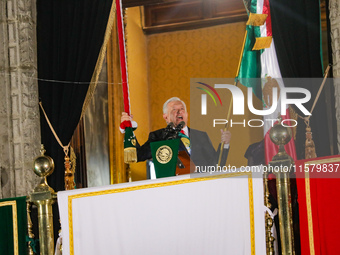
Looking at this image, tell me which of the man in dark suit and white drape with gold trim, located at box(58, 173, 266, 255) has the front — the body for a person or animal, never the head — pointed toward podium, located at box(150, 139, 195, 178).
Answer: the man in dark suit

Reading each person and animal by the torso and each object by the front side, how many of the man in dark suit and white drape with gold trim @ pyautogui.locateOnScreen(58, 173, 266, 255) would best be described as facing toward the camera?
2

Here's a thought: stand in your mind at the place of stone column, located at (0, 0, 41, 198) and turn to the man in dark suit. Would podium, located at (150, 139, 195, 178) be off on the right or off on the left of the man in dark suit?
right

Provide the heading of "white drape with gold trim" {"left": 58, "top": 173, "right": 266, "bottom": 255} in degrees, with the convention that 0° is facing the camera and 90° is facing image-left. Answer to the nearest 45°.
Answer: approximately 0°

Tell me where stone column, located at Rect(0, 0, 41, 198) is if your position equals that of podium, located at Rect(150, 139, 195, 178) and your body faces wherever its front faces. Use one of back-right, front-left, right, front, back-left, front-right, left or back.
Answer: right

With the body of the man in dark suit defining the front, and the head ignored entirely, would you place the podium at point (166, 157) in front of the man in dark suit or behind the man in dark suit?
in front

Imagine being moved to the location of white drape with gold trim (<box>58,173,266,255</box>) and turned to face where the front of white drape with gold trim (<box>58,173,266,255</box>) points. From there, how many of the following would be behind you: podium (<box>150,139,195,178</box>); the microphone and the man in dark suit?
3

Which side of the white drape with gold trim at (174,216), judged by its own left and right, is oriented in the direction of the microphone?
back

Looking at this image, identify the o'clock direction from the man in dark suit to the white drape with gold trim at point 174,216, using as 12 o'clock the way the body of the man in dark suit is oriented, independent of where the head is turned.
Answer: The white drape with gold trim is roughly at 12 o'clock from the man in dark suit.

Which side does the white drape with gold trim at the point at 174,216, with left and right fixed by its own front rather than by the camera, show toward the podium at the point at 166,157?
back

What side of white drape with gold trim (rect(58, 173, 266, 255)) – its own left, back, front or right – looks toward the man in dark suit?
back

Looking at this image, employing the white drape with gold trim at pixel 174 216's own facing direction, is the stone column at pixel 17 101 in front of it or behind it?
behind
